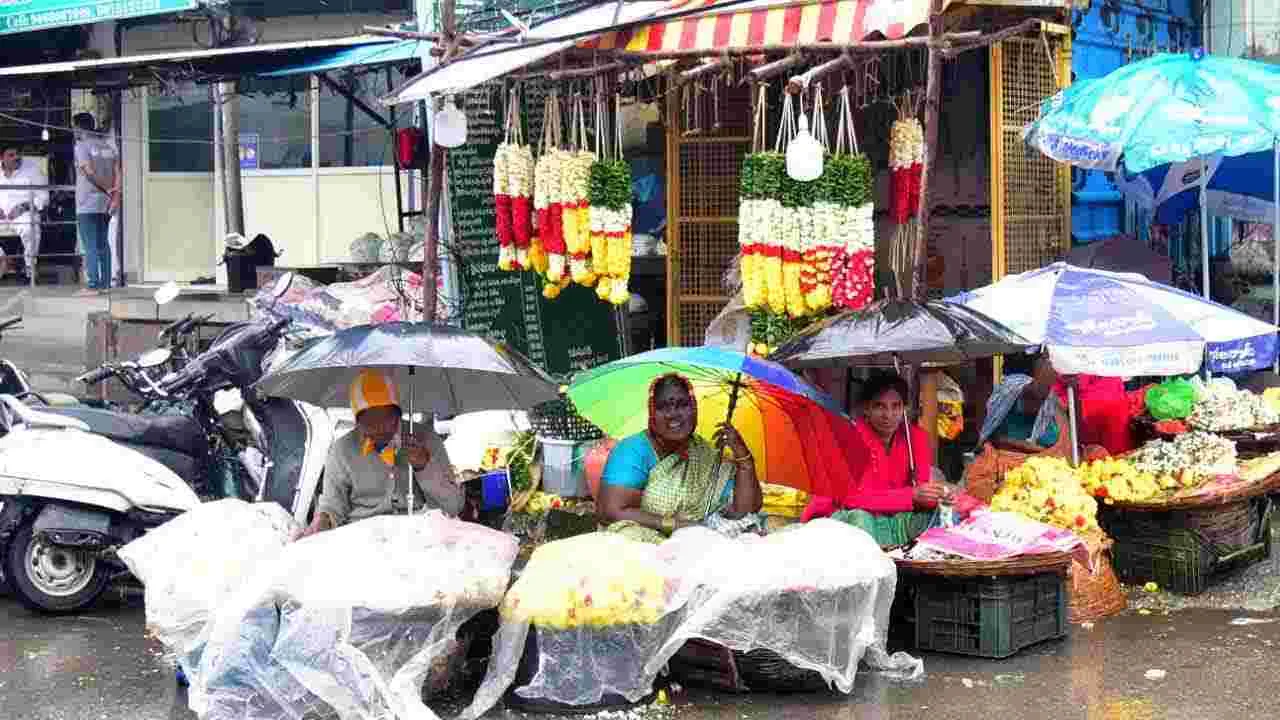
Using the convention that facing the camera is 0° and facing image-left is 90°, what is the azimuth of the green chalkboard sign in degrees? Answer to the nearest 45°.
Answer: approximately 0°

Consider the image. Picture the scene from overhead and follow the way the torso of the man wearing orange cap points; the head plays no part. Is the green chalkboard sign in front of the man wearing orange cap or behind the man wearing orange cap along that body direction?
behind

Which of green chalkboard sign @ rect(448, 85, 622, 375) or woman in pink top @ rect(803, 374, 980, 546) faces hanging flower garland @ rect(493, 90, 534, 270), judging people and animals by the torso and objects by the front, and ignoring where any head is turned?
the green chalkboard sign

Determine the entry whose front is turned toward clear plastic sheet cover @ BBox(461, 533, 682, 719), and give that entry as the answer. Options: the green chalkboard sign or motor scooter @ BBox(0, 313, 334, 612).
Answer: the green chalkboard sign

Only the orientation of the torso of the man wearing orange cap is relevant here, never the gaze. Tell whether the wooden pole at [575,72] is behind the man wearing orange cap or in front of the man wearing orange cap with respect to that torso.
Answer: behind

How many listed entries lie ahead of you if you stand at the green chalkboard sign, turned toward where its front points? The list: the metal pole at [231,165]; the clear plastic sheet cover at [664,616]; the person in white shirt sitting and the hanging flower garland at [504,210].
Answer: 2

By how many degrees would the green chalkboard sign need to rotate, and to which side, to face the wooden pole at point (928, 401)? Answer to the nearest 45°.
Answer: approximately 45° to its left
